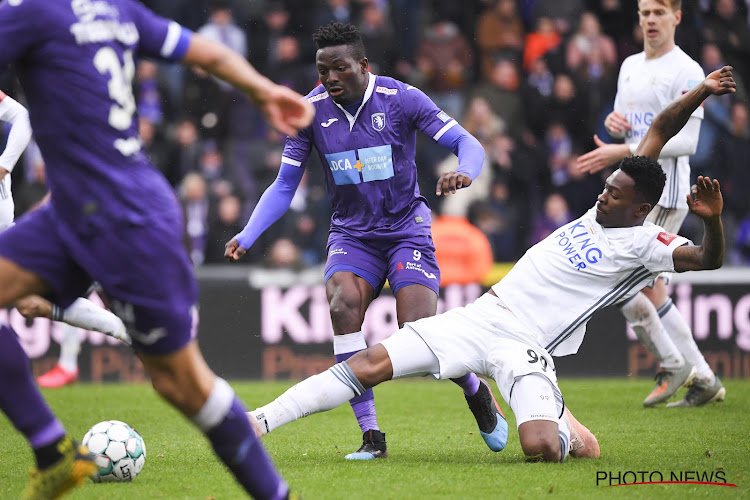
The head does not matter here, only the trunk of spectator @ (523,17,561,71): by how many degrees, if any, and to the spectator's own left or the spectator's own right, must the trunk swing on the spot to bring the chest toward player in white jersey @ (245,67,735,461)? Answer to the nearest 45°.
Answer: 0° — they already face them

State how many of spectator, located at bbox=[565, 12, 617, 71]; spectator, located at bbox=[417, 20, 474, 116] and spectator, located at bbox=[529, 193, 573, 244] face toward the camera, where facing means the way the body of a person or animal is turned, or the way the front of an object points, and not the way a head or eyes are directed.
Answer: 3

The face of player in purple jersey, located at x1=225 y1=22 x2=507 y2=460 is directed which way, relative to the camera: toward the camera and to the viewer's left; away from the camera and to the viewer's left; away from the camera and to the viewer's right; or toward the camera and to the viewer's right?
toward the camera and to the viewer's left

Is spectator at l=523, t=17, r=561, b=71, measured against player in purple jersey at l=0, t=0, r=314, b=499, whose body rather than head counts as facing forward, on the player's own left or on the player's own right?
on the player's own right

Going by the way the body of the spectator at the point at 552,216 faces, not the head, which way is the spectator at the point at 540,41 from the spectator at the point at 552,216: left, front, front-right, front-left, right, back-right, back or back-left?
back

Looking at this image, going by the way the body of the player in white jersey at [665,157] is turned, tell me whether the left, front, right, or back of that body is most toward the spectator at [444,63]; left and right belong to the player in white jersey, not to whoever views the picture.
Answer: right

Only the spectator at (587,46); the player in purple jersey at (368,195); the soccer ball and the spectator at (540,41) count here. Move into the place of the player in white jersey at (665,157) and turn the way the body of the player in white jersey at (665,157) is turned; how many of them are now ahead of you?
2

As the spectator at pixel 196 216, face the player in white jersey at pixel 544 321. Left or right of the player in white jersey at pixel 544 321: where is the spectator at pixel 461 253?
left
